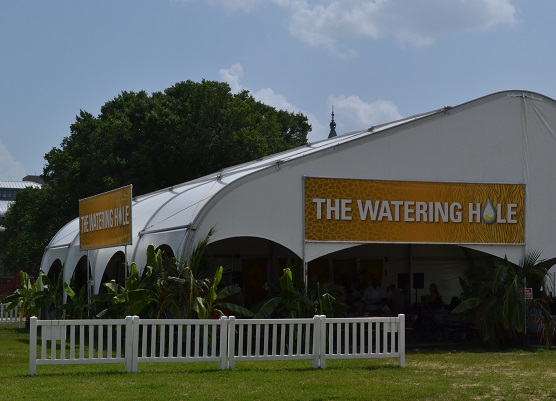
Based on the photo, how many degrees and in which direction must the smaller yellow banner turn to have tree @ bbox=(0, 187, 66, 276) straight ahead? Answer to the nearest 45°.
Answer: approximately 135° to its right

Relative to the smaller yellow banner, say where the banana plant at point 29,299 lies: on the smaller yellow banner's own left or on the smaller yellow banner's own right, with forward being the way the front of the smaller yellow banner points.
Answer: on the smaller yellow banner's own right

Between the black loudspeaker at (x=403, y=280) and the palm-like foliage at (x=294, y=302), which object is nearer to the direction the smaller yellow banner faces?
the palm-like foliage

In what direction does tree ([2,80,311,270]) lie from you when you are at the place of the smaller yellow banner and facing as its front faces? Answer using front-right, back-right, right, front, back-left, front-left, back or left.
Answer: back-right

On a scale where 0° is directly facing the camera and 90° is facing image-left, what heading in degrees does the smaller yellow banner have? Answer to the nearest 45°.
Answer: approximately 45°

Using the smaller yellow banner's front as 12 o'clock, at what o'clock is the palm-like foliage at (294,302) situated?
The palm-like foliage is roughly at 9 o'clock from the smaller yellow banner.

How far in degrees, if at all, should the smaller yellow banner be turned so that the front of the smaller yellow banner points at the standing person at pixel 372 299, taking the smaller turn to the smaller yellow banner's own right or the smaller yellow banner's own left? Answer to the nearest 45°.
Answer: approximately 135° to the smaller yellow banner's own left

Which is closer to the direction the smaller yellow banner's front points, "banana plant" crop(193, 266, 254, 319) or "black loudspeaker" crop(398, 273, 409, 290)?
the banana plant
